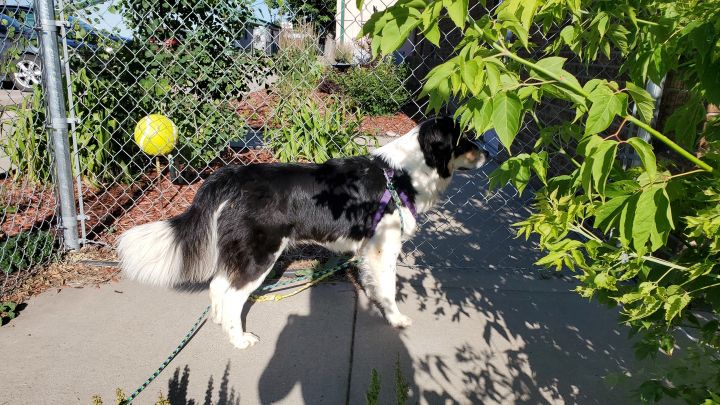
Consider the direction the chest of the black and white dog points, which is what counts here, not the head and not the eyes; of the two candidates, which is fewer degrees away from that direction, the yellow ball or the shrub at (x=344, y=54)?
the shrub

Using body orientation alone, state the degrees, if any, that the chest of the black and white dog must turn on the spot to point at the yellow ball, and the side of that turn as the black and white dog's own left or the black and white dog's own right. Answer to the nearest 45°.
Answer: approximately 135° to the black and white dog's own left

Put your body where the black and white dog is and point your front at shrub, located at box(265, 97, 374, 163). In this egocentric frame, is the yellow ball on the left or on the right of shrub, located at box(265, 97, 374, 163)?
left

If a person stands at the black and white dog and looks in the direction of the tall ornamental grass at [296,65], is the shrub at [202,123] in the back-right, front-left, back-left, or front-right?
front-left

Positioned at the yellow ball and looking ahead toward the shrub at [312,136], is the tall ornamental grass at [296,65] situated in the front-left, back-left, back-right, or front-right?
front-left

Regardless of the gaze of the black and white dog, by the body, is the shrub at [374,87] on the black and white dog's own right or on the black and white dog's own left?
on the black and white dog's own left

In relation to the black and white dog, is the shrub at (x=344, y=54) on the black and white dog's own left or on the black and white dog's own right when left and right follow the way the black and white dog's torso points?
on the black and white dog's own left

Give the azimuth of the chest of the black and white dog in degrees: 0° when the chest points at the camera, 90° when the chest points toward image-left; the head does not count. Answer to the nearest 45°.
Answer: approximately 270°

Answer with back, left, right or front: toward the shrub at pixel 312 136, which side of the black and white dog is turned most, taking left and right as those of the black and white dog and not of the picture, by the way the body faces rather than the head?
left
